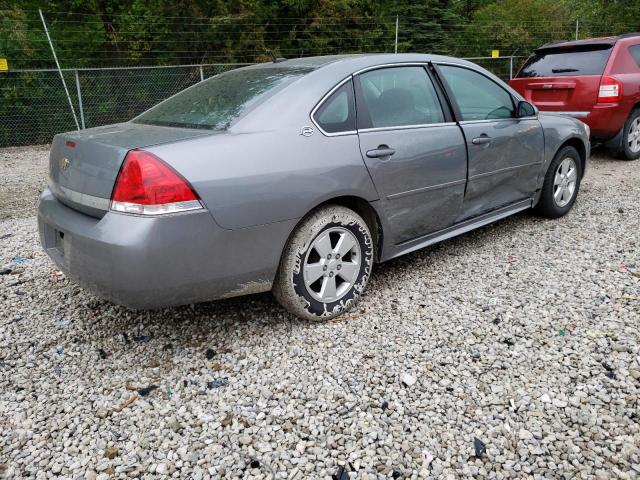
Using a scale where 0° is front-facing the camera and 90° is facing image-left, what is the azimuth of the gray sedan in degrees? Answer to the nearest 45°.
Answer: approximately 225°

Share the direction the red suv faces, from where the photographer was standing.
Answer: facing away from the viewer and to the right of the viewer

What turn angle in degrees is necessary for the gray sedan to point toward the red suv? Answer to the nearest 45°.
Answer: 0° — it already faces it
